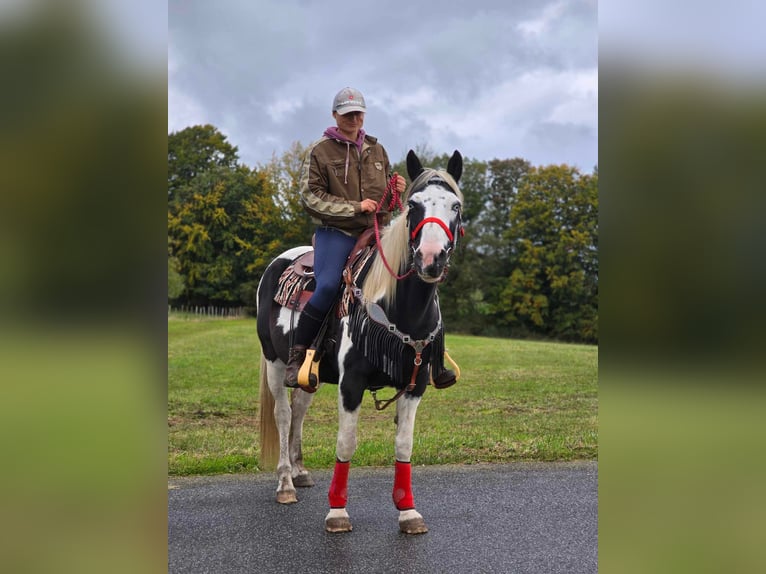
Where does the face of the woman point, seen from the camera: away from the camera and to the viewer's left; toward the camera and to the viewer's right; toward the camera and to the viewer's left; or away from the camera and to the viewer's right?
toward the camera and to the viewer's right

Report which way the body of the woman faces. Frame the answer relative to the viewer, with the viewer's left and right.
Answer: facing the viewer and to the right of the viewer

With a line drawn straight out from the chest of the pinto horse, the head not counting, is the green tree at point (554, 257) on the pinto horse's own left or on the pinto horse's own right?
on the pinto horse's own left

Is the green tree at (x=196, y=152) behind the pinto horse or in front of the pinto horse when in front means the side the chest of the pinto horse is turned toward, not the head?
behind

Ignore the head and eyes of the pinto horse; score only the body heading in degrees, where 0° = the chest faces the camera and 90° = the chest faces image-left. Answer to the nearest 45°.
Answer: approximately 315°

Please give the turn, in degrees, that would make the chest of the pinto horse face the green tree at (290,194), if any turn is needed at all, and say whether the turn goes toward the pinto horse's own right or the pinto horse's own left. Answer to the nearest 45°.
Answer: approximately 135° to the pinto horse's own left

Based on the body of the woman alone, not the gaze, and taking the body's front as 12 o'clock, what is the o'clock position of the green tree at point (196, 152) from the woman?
The green tree is roughly at 7 o'clock from the woman.
